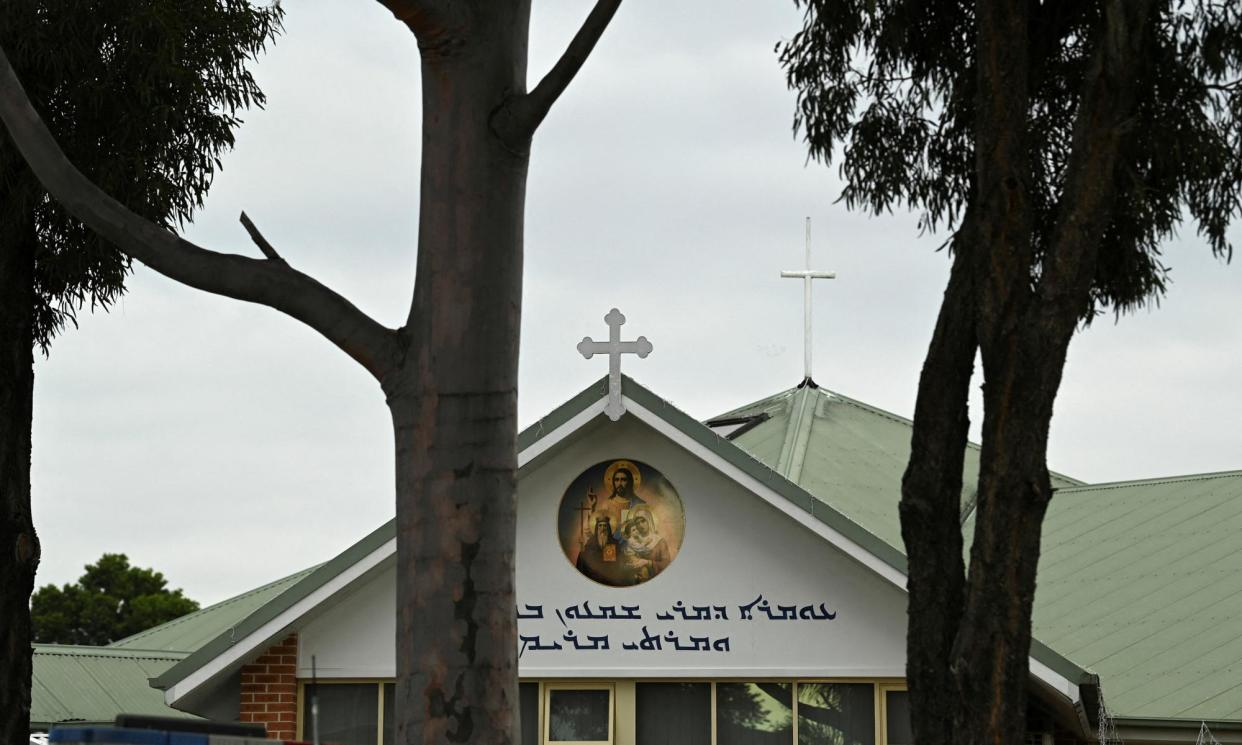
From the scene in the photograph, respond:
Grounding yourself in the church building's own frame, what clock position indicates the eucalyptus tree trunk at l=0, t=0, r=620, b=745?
The eucalyptus tree trunk is roughly at 12 o'clock from the church building.

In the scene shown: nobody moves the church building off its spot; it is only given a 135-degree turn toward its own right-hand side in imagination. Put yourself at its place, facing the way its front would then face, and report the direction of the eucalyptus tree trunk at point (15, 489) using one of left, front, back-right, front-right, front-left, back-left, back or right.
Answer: left

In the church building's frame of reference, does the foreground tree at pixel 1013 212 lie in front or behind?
in front

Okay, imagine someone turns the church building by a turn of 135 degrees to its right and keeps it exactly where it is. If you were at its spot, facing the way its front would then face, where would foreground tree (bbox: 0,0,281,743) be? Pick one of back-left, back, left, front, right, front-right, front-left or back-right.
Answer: left

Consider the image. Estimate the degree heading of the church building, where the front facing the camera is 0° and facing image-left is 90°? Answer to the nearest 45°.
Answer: approximately 0°
